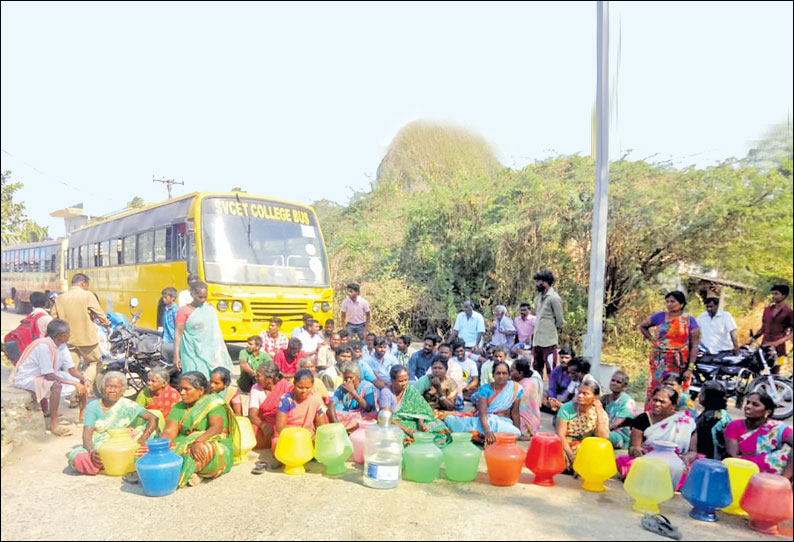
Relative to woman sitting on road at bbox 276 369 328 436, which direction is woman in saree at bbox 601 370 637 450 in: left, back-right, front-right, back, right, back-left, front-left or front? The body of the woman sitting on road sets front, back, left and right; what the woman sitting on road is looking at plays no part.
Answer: left

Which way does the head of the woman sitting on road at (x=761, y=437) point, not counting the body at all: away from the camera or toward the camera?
toward the camera

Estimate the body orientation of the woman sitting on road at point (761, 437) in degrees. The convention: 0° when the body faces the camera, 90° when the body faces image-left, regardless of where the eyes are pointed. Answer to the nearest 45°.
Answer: approximately 45°

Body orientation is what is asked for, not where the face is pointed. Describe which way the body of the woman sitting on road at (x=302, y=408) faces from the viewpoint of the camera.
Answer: toward the camera

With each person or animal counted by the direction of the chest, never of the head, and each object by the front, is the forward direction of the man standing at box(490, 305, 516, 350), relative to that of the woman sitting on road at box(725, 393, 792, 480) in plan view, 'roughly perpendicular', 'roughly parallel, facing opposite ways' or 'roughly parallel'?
roughly parallel

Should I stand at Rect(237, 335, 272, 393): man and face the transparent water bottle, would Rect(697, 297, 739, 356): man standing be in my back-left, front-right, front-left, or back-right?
front-left

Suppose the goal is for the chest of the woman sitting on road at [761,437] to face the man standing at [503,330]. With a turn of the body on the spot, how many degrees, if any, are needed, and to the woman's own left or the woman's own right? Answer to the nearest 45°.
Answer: approximately 90° to the woman's own right

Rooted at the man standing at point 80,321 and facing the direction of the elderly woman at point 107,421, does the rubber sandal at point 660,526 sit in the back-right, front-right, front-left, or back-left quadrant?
front-left

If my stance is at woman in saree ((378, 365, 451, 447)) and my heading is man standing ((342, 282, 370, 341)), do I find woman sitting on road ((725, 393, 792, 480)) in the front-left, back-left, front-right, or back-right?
back-right

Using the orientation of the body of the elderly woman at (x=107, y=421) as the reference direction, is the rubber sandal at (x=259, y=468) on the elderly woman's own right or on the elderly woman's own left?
on the elderly woman's own left

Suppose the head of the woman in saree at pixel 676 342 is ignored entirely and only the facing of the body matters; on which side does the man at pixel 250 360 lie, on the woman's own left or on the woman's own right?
on the woman's own right

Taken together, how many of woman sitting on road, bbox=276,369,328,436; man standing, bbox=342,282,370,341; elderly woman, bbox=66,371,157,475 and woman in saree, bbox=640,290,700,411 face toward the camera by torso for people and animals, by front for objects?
4

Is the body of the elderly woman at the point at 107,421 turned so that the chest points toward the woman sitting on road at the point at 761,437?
no

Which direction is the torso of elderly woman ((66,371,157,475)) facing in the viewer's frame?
toward the camera
